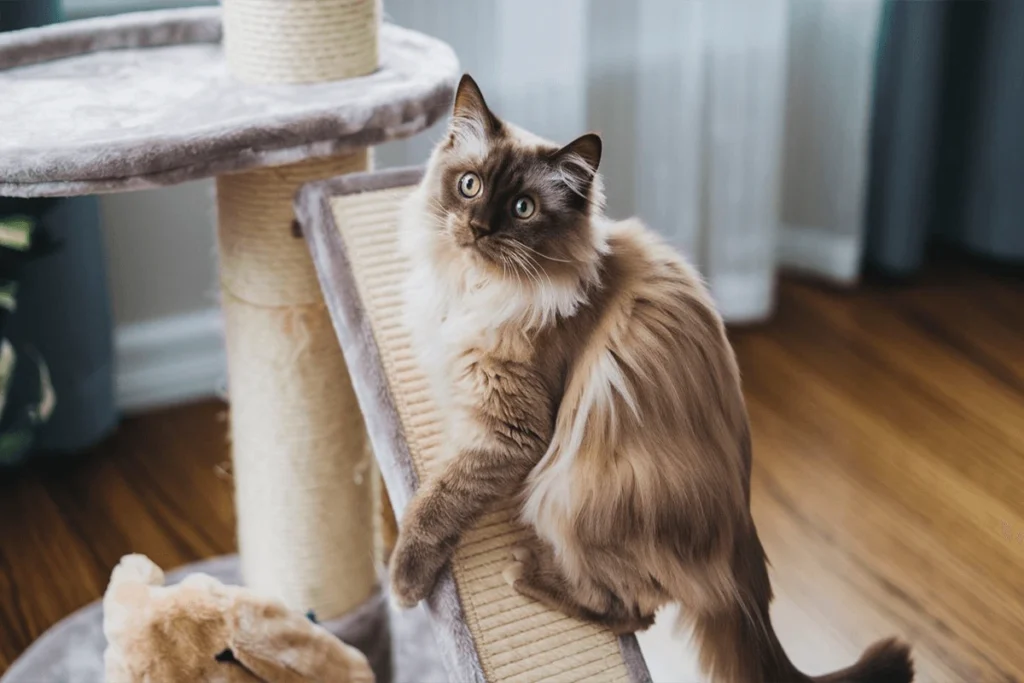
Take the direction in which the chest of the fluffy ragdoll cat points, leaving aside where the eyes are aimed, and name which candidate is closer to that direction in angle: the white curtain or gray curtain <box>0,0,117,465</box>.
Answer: the gray curtain

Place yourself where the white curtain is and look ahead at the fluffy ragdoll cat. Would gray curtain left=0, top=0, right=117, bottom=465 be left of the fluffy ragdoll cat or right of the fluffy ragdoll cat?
right

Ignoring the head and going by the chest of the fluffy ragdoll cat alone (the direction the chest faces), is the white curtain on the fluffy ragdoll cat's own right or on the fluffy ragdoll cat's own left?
on the fluffy ragdoll cat's own right

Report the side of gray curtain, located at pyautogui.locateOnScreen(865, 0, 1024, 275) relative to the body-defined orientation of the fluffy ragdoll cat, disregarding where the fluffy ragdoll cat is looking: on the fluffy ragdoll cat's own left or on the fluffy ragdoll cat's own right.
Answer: on the fluffy ragdoll cat's own right

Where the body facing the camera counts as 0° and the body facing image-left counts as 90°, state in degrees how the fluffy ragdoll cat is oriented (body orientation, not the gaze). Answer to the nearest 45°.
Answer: approximately 90°
